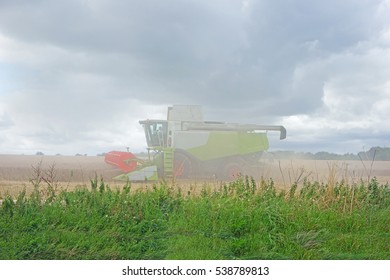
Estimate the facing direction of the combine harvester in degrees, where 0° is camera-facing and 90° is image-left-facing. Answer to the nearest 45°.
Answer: approximately 90°
